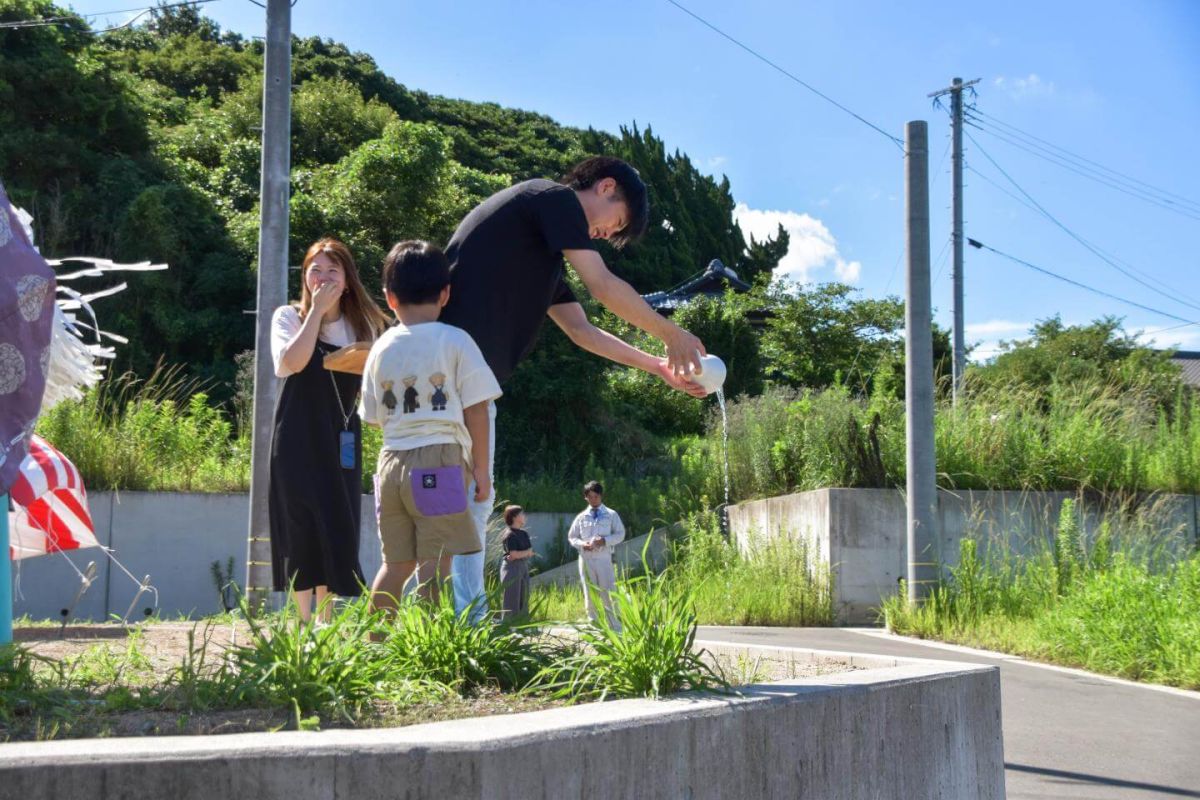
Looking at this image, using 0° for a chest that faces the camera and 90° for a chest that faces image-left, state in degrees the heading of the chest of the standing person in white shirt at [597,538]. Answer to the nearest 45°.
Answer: approximately 0°

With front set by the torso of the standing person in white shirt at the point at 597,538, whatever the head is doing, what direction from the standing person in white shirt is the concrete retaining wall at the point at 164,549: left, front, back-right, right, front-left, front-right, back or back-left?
right

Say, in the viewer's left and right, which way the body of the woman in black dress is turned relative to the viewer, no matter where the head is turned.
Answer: facing the viewer

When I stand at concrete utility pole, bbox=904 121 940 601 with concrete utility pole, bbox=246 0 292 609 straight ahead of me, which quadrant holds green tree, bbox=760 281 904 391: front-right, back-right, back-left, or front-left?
back-right

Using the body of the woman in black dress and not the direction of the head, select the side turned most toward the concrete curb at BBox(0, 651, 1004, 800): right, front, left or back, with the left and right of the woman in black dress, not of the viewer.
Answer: front

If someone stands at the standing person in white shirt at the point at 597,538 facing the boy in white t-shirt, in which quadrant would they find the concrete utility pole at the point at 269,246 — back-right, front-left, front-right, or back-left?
front-right

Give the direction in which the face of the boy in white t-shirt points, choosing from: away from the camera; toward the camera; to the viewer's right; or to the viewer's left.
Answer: away from the camera

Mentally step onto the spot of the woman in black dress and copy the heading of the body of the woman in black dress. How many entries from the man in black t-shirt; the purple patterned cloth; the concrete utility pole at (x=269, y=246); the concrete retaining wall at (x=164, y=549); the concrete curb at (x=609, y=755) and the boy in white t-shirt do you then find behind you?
2

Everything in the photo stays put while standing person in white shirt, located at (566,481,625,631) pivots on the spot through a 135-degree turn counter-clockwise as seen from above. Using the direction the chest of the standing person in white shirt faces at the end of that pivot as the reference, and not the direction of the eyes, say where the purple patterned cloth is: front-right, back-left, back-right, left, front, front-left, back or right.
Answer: back-right

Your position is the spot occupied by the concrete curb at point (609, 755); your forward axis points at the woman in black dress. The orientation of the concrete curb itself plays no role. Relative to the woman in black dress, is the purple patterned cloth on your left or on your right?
left

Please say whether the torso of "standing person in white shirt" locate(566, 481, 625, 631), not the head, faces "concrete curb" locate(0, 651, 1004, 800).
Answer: yes

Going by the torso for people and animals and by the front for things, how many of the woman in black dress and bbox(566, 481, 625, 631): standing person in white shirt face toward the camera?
2

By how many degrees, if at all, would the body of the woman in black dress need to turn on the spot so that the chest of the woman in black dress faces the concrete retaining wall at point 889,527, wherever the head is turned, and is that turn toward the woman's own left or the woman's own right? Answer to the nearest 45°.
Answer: approximately 135° to the woman's own left
